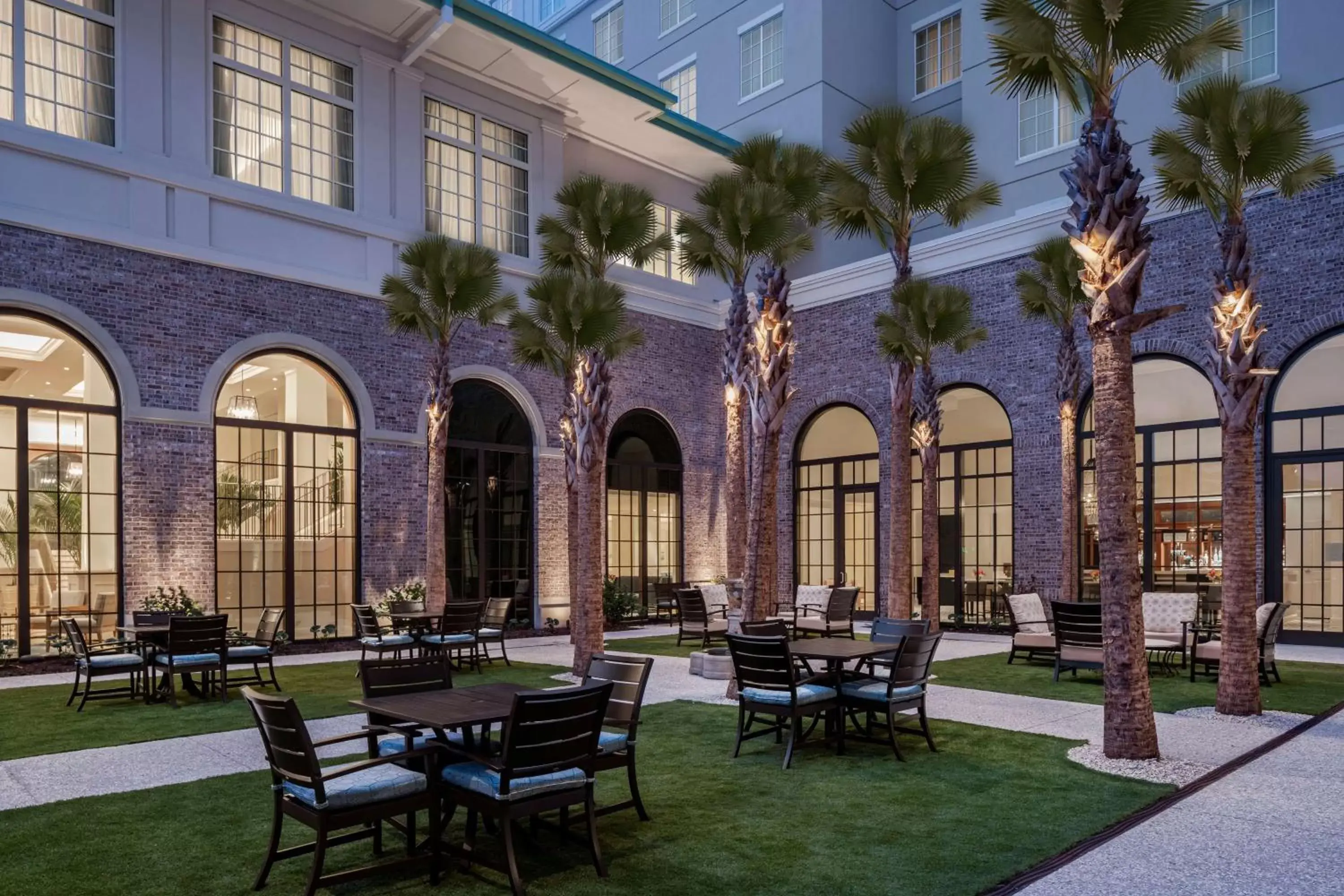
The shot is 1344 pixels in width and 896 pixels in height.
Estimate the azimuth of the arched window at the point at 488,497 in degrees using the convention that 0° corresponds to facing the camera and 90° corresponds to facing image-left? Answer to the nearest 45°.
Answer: approximately 315°

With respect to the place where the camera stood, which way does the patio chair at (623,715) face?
facing the viewer and to the left of the viewer

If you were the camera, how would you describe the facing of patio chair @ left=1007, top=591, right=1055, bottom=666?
facing the viewer and to the right of the viewer

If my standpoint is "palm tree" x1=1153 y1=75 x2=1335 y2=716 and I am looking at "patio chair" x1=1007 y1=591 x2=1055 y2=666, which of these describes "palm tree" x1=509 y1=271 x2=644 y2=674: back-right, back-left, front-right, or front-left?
front-left

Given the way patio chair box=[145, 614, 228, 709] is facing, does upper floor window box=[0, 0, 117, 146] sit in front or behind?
in front

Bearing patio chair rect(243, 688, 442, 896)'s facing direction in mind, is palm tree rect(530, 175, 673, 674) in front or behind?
in front

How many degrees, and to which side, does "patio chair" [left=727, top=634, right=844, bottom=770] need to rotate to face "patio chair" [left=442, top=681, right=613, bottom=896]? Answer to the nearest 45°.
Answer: approximately 135° to its right

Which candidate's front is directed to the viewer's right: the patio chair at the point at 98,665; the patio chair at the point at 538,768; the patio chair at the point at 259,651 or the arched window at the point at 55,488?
the patio chair at the point at 98,665

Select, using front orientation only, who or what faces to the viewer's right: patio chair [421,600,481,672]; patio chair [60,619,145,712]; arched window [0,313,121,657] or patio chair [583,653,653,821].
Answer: patio chair [60,619,145,712]

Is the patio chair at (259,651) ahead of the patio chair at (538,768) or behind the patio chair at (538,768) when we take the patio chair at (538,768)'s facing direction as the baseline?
ahead

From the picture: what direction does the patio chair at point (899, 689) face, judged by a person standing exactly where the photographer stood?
facing away from the viewer and to the left of the viewer

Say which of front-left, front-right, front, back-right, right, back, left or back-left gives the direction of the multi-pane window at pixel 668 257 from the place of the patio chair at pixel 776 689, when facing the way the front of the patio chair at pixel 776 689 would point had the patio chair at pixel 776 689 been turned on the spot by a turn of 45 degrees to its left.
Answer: front

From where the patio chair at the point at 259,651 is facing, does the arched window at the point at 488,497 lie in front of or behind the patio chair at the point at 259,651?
behind

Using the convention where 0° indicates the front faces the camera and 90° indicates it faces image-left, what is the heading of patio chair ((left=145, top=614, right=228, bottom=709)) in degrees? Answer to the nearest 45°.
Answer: approximately 135°

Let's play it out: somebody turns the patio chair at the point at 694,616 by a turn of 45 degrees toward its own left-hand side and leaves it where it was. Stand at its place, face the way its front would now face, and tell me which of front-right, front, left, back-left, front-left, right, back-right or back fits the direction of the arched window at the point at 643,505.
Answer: front

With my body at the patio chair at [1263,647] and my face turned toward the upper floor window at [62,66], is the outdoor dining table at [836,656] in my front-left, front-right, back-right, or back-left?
front-left

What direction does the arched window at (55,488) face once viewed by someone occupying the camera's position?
facing the viewer
